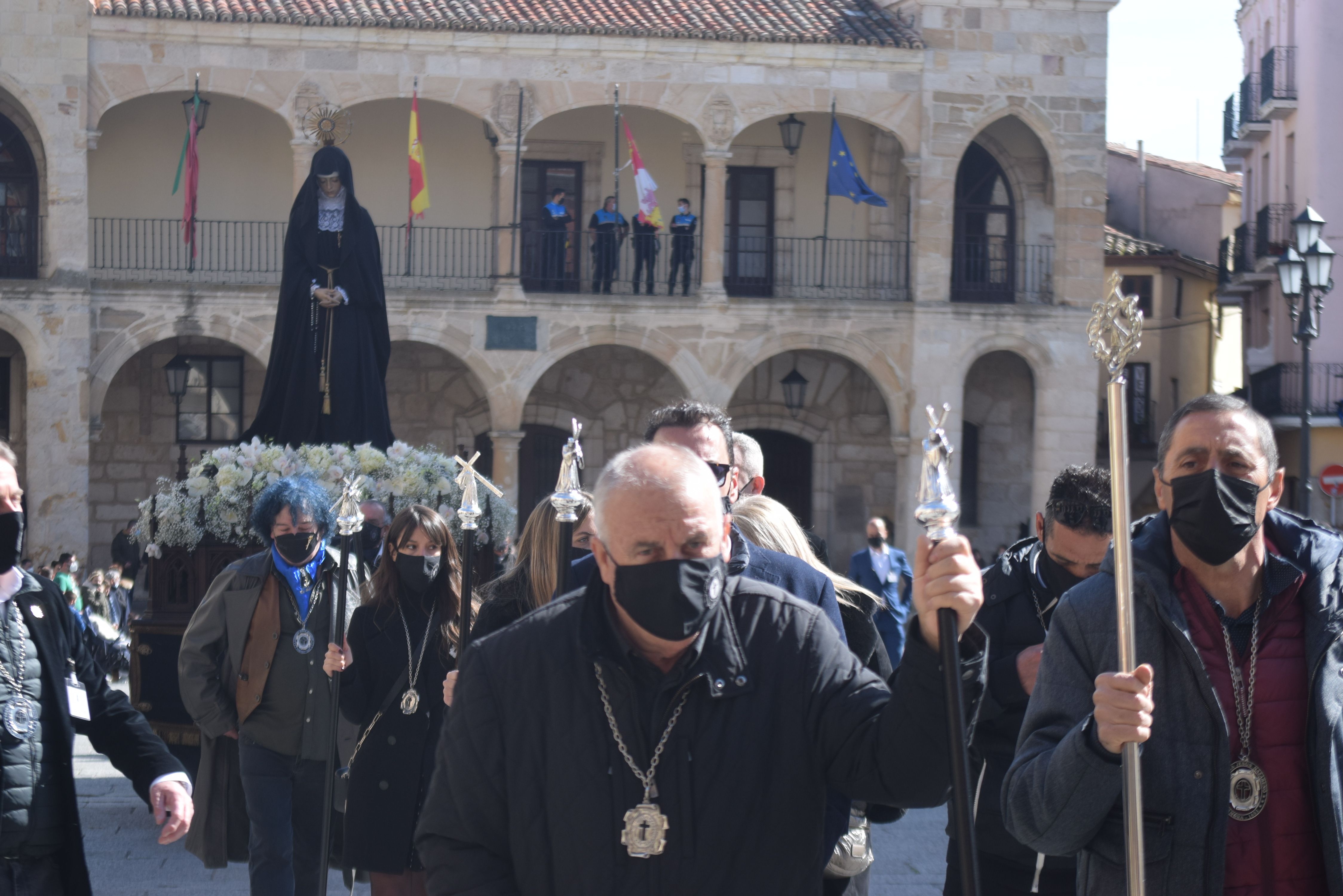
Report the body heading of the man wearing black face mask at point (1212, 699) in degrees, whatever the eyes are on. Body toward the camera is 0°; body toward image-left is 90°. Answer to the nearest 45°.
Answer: approximately 0°

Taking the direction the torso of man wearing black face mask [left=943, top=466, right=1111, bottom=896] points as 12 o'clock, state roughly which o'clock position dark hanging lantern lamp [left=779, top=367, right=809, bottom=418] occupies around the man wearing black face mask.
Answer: The dark hanging lantern lamp is roughly at 7 o'clock from the man wearing black face mask.

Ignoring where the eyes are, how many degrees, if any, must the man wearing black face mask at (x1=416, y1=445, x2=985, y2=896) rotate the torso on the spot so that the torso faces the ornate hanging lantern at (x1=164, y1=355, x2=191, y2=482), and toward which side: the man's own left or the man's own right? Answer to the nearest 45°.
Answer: approximately 180°

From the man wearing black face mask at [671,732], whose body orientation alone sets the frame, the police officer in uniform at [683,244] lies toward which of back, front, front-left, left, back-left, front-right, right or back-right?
back

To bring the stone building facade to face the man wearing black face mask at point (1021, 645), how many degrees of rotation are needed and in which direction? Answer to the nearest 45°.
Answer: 0° — it already faces them

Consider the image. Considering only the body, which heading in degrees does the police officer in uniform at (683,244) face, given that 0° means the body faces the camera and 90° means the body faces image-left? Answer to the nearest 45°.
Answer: approximately 0°

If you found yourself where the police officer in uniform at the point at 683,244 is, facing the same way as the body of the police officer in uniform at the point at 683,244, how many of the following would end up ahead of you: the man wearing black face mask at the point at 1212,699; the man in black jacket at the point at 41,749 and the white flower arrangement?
3

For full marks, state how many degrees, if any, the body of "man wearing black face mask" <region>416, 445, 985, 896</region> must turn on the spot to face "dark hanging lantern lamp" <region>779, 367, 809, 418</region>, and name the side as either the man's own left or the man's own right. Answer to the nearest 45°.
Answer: approximately 180°

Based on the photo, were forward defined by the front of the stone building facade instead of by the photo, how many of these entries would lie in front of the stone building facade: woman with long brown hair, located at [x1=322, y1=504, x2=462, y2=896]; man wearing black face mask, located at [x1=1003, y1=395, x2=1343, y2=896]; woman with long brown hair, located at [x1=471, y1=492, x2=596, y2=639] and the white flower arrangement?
4

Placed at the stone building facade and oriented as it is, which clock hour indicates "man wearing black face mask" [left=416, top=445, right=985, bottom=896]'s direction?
The man wearing black face mask is roughly at 12 o'clock from the stone building facade.

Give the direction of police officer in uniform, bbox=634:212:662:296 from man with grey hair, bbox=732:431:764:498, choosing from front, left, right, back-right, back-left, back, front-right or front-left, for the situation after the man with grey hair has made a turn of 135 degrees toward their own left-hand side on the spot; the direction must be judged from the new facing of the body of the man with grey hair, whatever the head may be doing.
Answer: left

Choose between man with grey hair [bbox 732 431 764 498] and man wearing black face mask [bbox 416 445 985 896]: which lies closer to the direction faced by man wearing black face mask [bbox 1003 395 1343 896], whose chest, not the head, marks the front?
the man wearing black face mask

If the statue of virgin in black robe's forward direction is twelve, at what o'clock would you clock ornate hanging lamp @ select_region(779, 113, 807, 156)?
The ornate hanging lamp is roughly at 7 o'clock from the statue of virgin in black robe.
